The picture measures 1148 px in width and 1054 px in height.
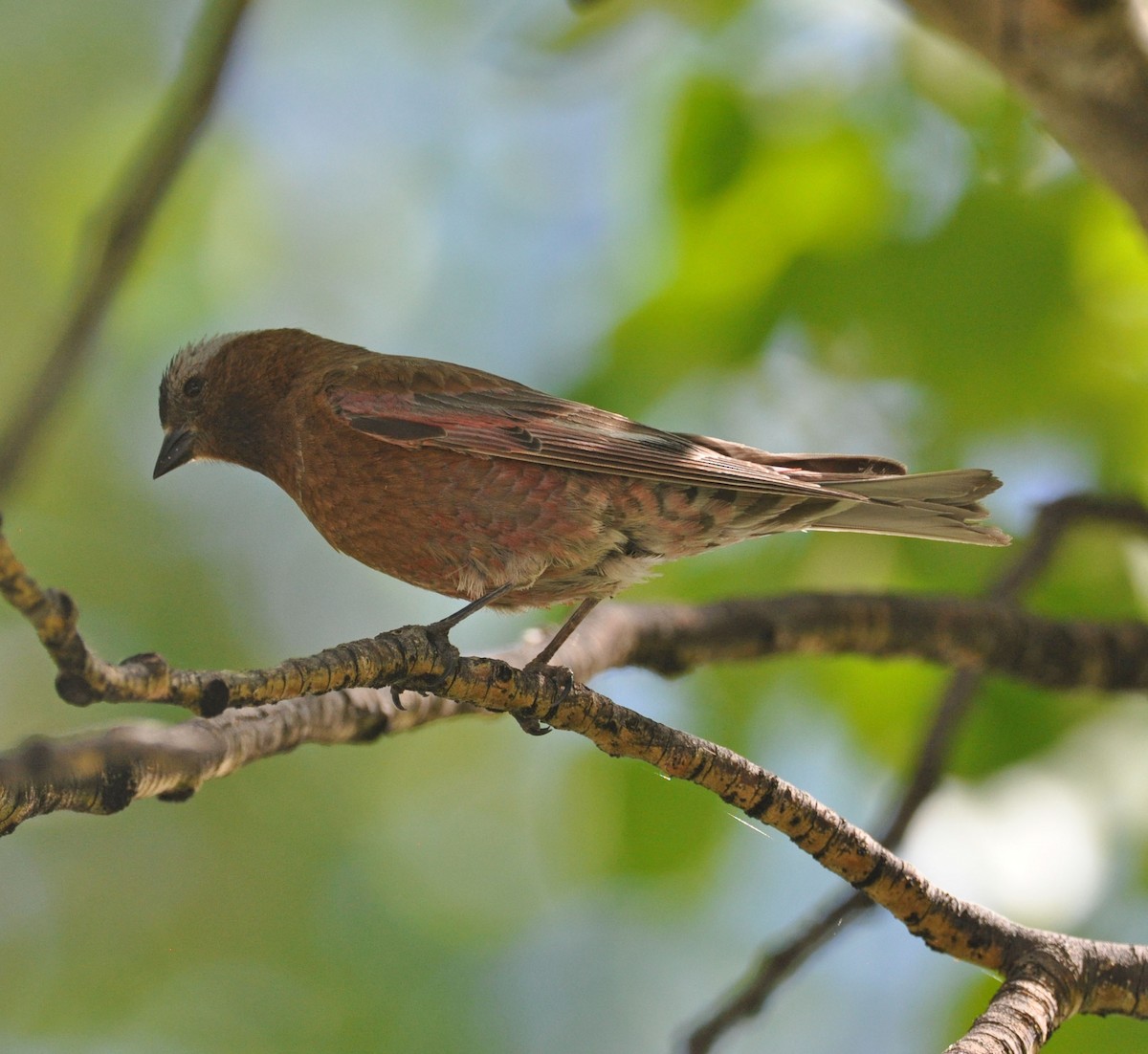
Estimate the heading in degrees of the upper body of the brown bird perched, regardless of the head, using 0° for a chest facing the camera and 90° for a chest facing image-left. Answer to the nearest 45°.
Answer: approximately 90°
